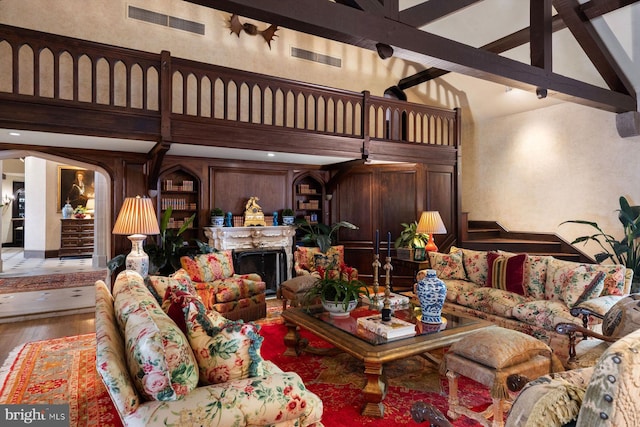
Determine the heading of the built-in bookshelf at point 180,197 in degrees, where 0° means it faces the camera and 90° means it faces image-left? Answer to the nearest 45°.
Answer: approximately 0°

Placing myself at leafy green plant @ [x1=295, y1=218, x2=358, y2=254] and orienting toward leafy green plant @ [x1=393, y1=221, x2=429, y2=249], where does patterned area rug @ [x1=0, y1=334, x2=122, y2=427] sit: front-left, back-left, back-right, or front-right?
back-right

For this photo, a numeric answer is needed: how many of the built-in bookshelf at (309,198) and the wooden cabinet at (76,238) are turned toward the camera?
2

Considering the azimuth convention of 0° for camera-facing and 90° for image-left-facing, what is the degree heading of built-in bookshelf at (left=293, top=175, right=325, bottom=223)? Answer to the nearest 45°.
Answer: approximately 0°

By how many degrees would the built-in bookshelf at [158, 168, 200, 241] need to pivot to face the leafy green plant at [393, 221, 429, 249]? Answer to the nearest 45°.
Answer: approximately 90° to its left

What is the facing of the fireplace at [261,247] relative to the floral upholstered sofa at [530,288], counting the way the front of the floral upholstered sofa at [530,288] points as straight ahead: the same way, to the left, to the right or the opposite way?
to the left

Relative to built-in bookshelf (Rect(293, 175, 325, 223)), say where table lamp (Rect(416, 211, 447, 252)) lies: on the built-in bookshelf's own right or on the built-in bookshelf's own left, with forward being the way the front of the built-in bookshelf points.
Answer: on the built-in bookshelf's own left

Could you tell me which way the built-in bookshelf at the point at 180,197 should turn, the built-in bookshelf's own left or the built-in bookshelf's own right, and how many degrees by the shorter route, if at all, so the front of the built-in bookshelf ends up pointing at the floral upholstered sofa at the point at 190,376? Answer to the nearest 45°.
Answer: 0° — it already faces it

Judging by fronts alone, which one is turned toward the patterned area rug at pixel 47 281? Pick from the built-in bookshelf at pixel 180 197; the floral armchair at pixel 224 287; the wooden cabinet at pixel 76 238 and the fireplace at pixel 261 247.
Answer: the wooden cabinet

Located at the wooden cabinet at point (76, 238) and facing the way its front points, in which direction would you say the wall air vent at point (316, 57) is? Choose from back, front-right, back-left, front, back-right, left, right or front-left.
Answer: front-left

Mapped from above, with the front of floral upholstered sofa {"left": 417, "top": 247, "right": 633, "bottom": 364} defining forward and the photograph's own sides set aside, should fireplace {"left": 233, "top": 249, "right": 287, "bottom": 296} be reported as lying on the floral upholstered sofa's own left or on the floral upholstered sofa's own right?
on the floral upholstered sofa's own right

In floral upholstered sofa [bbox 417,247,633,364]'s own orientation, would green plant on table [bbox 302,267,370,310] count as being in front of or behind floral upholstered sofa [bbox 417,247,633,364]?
in front

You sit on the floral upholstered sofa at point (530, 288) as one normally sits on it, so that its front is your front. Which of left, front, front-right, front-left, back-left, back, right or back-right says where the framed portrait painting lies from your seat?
front-right

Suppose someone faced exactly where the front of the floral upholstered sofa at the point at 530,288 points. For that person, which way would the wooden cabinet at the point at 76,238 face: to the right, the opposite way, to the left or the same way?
to the left

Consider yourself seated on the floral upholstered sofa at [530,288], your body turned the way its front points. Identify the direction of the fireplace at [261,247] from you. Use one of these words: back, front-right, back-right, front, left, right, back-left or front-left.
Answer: front-right
